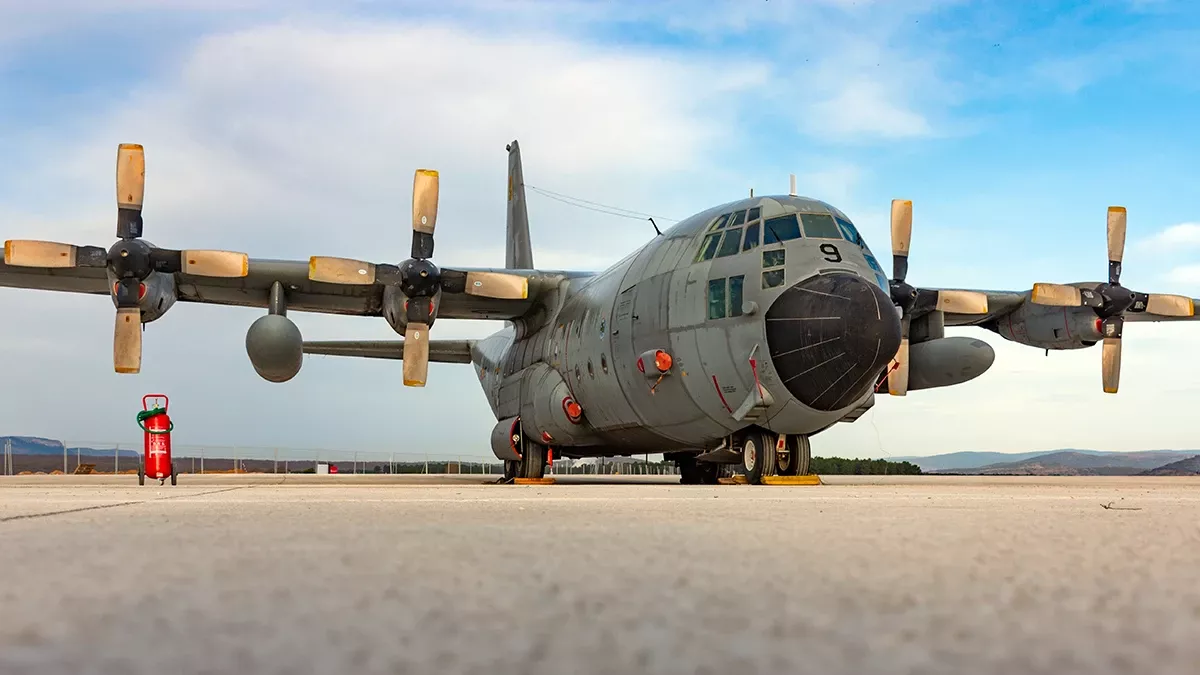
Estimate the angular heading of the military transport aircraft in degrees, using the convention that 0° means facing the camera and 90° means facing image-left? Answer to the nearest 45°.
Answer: approximately 315°
